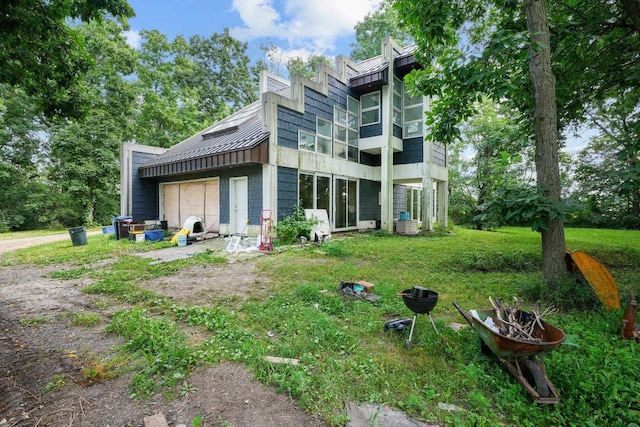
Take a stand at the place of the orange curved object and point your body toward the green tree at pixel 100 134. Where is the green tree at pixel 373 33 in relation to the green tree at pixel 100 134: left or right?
right

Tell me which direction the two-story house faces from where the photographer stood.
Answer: facing the viewer and to the left of the viewer

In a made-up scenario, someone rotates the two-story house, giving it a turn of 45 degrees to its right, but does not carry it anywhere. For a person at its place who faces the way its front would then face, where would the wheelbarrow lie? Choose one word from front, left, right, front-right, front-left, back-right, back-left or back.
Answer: left

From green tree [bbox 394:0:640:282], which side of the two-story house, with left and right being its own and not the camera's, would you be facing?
left

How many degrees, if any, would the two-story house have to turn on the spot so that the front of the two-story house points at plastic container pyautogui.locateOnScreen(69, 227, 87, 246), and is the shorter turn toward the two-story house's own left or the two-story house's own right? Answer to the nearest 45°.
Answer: approximately 45° to the two-story house's own right
